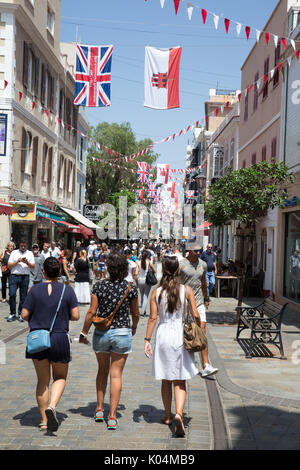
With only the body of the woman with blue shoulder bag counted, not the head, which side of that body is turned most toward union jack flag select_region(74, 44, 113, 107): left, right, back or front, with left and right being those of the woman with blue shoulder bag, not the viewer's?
front

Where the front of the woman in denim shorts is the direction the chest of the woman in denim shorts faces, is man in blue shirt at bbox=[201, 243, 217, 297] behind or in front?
in front

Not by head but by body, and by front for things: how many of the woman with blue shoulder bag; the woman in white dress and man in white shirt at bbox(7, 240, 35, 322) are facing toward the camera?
1

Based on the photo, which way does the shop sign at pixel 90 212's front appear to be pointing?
toward the camera

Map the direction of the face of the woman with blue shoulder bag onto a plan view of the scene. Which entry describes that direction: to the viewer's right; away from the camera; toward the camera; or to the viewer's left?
away from the camera

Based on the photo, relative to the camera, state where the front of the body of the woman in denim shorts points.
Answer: away from the camera

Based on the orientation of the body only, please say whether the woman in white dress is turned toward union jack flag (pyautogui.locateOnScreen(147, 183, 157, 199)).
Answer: yes

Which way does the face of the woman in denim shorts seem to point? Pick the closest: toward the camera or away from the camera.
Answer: away from the camera

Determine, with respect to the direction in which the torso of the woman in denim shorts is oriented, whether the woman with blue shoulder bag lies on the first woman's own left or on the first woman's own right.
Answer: on the first woman's own left

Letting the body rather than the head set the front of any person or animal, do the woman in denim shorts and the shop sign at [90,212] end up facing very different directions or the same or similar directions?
very different directions

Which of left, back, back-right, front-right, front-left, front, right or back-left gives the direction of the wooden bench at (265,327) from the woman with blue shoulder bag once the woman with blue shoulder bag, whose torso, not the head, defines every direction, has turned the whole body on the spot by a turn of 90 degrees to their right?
front-left

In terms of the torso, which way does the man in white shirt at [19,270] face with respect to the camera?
toward the camera

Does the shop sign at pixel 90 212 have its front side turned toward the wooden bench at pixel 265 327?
yes

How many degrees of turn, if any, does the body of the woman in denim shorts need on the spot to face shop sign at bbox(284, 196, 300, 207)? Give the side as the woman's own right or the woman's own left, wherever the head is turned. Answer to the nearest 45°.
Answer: approximately 45° to the woman's own right

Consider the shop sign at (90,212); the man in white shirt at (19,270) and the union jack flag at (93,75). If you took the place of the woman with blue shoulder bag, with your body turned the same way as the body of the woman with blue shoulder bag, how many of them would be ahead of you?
3
